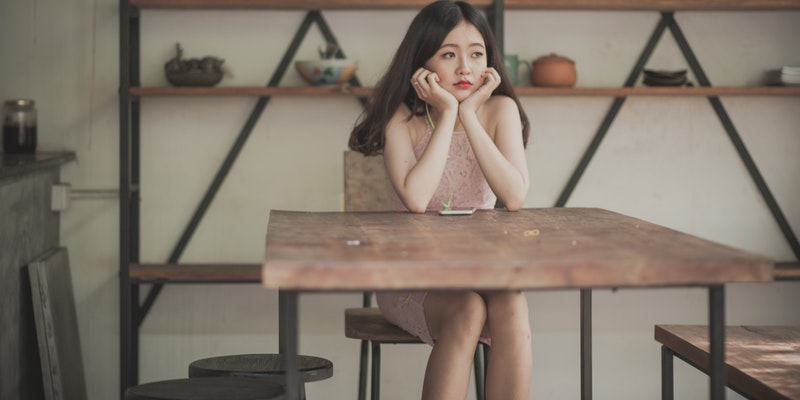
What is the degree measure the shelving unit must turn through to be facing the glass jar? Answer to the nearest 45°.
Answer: approximately 90° to its right

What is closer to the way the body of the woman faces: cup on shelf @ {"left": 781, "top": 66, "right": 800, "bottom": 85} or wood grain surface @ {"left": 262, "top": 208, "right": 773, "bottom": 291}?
the wood grain surface

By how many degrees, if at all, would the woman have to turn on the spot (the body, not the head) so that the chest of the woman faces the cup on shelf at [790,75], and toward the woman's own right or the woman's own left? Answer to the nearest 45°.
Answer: approximately 90° to the woman's own left

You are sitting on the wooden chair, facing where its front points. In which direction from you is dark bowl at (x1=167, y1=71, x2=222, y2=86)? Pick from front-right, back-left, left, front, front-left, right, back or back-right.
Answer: back

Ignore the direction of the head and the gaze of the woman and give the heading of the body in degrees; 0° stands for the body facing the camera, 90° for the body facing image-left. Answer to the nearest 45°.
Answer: approximately 315°

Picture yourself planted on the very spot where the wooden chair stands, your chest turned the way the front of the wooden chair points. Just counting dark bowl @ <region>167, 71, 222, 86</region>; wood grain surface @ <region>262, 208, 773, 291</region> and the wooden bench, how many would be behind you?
1

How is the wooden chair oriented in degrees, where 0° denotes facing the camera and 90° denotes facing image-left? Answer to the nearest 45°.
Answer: approximately 315°
